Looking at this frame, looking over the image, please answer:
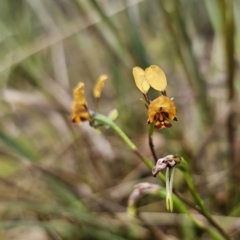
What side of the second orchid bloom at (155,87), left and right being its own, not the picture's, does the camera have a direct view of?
front
